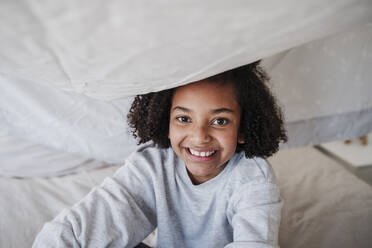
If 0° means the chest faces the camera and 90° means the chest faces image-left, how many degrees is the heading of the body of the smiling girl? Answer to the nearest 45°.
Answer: approximately 0°
